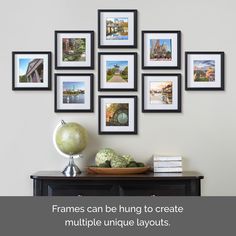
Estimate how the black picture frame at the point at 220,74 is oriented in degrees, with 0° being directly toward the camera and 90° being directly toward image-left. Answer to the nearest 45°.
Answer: approximately 0°

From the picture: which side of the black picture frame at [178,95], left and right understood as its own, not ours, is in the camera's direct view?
front

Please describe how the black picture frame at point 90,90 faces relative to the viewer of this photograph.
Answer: facing the viewer

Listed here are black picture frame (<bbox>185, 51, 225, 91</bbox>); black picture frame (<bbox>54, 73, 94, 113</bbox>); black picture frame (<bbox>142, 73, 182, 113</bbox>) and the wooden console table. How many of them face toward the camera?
4

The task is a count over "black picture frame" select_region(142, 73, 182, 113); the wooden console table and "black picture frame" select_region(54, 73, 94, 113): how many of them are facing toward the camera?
3

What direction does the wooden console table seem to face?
toward the camera

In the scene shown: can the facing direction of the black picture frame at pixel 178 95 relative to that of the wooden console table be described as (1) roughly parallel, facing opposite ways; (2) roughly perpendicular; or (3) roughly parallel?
roughly parallel

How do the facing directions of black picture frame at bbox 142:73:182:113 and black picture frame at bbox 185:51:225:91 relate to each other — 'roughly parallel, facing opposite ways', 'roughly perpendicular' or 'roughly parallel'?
roughly parallel

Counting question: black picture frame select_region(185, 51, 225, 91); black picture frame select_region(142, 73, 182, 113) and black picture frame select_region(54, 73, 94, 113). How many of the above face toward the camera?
3
